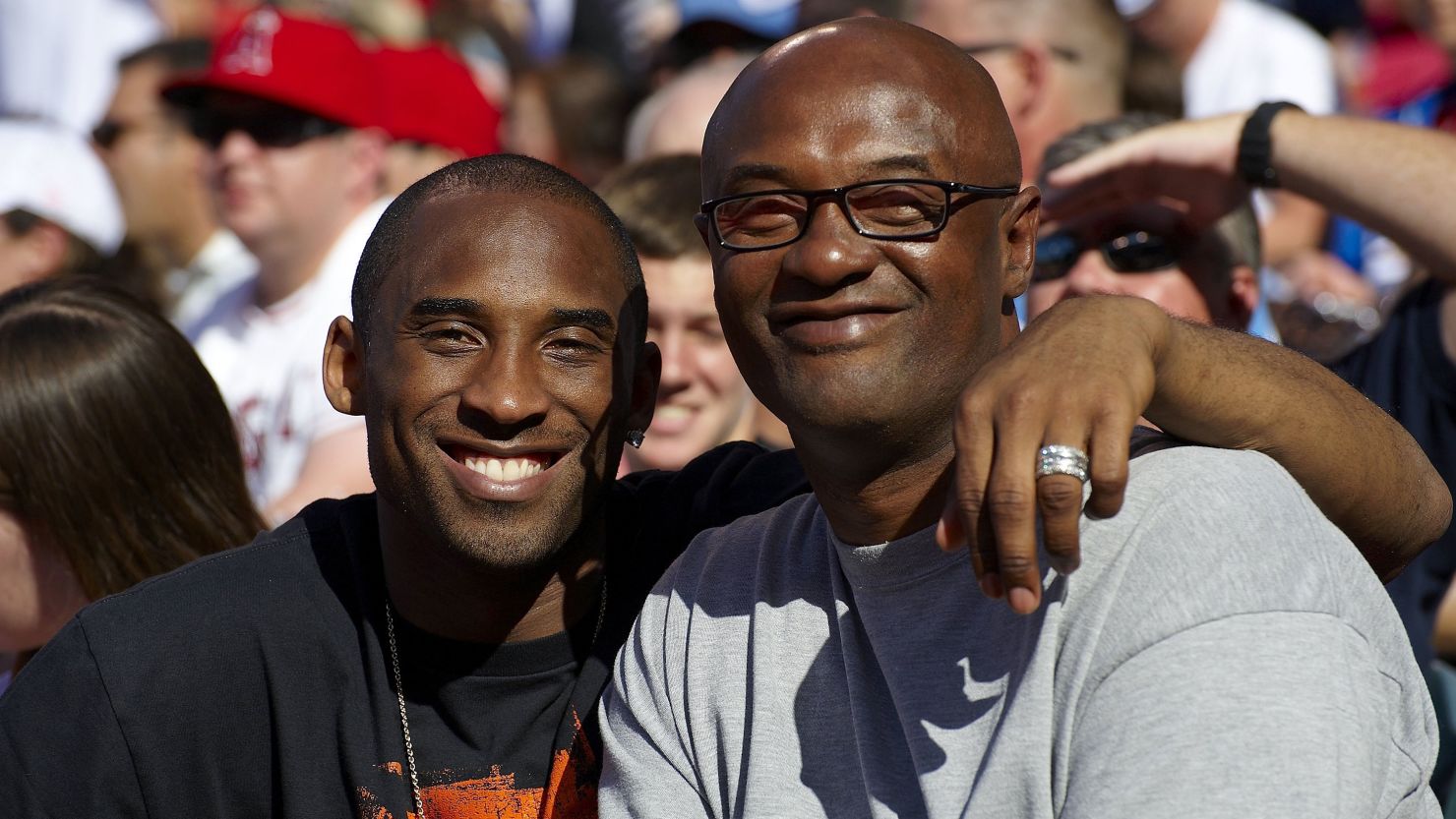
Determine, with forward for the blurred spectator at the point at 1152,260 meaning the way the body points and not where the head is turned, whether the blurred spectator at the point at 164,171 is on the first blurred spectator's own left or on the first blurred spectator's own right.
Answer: on the first blurred spectator's own right

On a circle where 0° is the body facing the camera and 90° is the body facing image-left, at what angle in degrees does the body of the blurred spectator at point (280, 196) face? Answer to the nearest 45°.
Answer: approximately 45°

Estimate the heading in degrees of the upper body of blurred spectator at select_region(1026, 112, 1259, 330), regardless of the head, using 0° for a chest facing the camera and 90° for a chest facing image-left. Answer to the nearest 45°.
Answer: approximately 45°

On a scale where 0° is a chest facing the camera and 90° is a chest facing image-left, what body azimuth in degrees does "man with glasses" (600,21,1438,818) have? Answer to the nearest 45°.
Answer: approximately 45°

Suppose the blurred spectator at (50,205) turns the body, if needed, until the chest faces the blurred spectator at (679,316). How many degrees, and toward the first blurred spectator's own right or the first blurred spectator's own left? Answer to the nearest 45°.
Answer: approximately 135° to the first blurred spectator's own left

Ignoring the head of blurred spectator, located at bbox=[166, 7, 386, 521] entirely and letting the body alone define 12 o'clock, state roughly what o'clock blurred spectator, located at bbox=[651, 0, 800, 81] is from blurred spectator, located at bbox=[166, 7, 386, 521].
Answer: blurred spectator, located at bbox=[651, 0, 800, 81] is roughly at 7 o'clock from blurred spectator, located at bbox=[166, 7, 386, 521].
